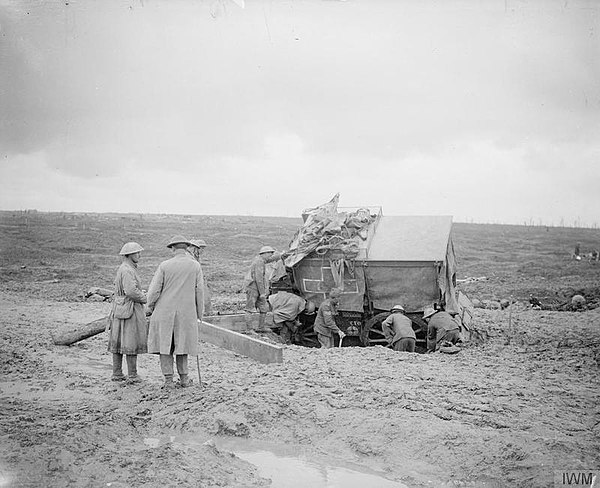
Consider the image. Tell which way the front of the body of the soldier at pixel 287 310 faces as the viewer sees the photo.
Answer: to the viewer's right

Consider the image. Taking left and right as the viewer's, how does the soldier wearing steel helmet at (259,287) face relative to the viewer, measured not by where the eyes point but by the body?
facing to the right of the viewer

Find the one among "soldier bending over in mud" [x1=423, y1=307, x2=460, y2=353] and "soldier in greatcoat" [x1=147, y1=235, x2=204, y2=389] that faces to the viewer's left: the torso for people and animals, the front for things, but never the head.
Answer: the soldier bending over in mud

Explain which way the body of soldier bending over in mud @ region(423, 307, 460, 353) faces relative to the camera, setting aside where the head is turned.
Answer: to the viewer's left

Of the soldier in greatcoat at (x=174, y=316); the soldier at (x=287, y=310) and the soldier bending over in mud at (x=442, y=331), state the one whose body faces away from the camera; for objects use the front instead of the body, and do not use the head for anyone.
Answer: the soldier in greatcoat

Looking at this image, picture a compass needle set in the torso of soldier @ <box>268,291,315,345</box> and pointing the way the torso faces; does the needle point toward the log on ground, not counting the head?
no

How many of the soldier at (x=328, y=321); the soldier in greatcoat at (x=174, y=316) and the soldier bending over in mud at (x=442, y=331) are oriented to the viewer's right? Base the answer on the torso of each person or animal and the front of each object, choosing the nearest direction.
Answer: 1

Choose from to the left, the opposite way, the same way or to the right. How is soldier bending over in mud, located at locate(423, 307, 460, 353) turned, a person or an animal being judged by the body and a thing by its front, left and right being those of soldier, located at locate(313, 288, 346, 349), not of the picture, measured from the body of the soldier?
the opposite way

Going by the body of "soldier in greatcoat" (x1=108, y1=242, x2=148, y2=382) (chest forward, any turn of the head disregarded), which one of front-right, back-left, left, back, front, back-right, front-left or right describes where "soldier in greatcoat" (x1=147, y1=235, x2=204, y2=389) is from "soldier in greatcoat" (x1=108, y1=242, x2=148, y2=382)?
front-right

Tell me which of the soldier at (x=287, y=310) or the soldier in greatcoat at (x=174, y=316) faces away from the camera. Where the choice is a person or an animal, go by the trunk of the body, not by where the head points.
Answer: the soldier in greatcoat

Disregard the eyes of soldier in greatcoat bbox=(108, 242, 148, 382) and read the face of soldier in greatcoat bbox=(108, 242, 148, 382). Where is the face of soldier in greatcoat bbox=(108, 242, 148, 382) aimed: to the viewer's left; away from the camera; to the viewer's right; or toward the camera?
to the viewer's right

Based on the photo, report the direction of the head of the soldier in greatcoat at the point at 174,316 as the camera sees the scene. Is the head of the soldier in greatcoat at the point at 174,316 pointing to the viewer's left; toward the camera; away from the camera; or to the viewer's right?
away from the camera

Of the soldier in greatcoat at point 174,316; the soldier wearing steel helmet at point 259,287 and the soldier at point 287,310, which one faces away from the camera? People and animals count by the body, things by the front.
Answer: the soldier in greatcoat
